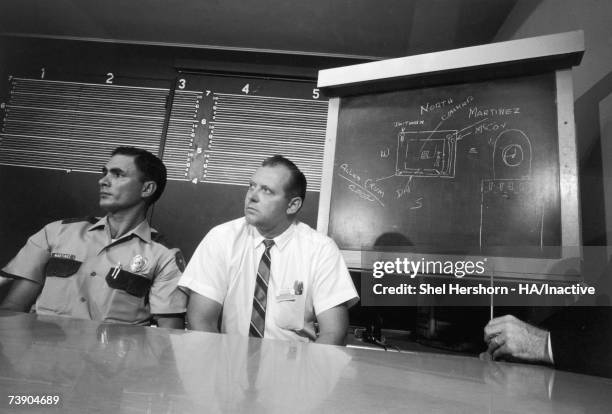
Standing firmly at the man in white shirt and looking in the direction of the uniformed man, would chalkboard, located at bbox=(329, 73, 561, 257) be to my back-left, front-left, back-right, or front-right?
back-right

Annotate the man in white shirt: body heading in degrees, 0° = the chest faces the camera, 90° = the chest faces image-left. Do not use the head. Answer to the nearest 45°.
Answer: approximately 0°

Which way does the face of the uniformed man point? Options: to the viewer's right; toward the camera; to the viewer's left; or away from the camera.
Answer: to the viewer's left

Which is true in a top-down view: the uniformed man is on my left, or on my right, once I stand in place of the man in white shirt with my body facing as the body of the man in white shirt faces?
on my right
